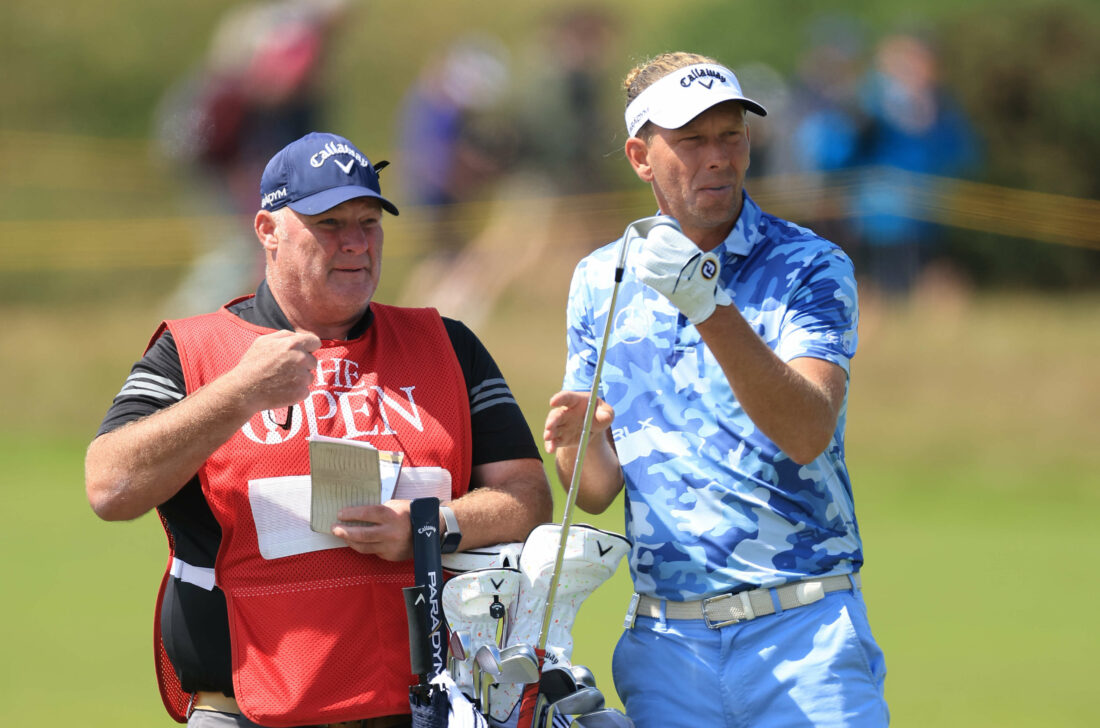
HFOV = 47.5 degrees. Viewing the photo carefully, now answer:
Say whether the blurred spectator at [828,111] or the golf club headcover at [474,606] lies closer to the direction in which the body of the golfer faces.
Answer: the golf club headcover

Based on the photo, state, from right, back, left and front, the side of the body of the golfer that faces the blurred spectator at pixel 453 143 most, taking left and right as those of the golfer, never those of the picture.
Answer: back

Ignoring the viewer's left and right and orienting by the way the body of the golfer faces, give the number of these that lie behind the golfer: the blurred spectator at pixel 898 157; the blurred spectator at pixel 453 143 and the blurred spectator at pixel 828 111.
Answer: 3

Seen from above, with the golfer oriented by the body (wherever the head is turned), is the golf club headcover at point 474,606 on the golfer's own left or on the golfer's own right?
on the golfer's own right

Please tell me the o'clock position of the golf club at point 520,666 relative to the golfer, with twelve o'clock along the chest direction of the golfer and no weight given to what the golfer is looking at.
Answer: The golf club is roughly at 2 o'clock from the golfer.

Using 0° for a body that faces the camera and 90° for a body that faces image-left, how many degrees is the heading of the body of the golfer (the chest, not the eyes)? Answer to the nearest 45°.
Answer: approximately 0°

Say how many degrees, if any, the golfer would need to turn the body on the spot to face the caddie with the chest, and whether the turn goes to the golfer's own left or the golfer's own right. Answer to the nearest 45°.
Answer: approximately 90° to the golfer's own right

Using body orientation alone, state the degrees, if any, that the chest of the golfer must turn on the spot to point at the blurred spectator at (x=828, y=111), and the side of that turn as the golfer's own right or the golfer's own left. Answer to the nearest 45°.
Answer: approximately 180°

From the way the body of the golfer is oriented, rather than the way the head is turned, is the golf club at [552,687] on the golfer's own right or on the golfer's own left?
on the golfer's own right

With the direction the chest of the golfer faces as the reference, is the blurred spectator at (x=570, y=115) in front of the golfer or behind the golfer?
behind

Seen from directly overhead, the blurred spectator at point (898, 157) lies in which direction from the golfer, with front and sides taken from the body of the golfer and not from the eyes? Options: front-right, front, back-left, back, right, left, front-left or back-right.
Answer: back
